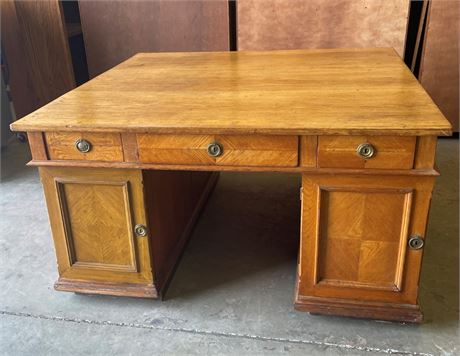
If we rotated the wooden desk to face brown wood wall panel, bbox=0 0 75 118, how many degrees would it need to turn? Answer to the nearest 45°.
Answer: approximately 135° to its right

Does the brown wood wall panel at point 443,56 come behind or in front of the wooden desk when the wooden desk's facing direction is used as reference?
behind

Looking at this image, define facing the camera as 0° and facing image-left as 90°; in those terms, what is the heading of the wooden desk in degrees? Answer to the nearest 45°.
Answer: approximately 0°
